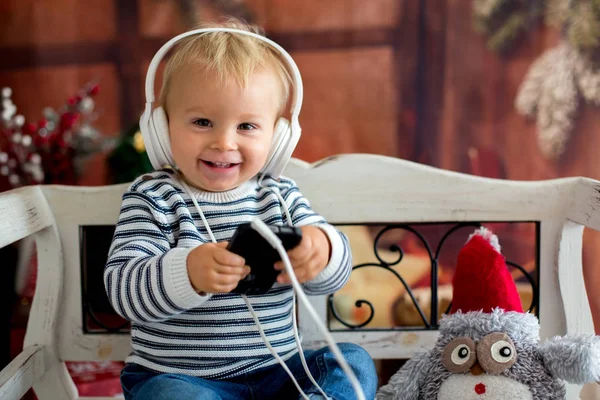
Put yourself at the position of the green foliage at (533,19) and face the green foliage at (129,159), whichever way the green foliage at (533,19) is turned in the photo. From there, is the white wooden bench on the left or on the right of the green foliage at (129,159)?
left

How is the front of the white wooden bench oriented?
toward the camera

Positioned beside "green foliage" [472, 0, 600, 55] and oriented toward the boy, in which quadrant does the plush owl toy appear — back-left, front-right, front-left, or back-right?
front-left

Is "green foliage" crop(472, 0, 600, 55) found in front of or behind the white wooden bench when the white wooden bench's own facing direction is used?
behind

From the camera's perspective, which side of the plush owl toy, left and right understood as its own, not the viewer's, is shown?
front

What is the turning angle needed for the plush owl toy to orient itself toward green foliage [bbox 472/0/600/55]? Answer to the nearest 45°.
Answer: approximately 180°

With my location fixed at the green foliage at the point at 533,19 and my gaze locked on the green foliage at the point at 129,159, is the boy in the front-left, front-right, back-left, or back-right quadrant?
front-left
